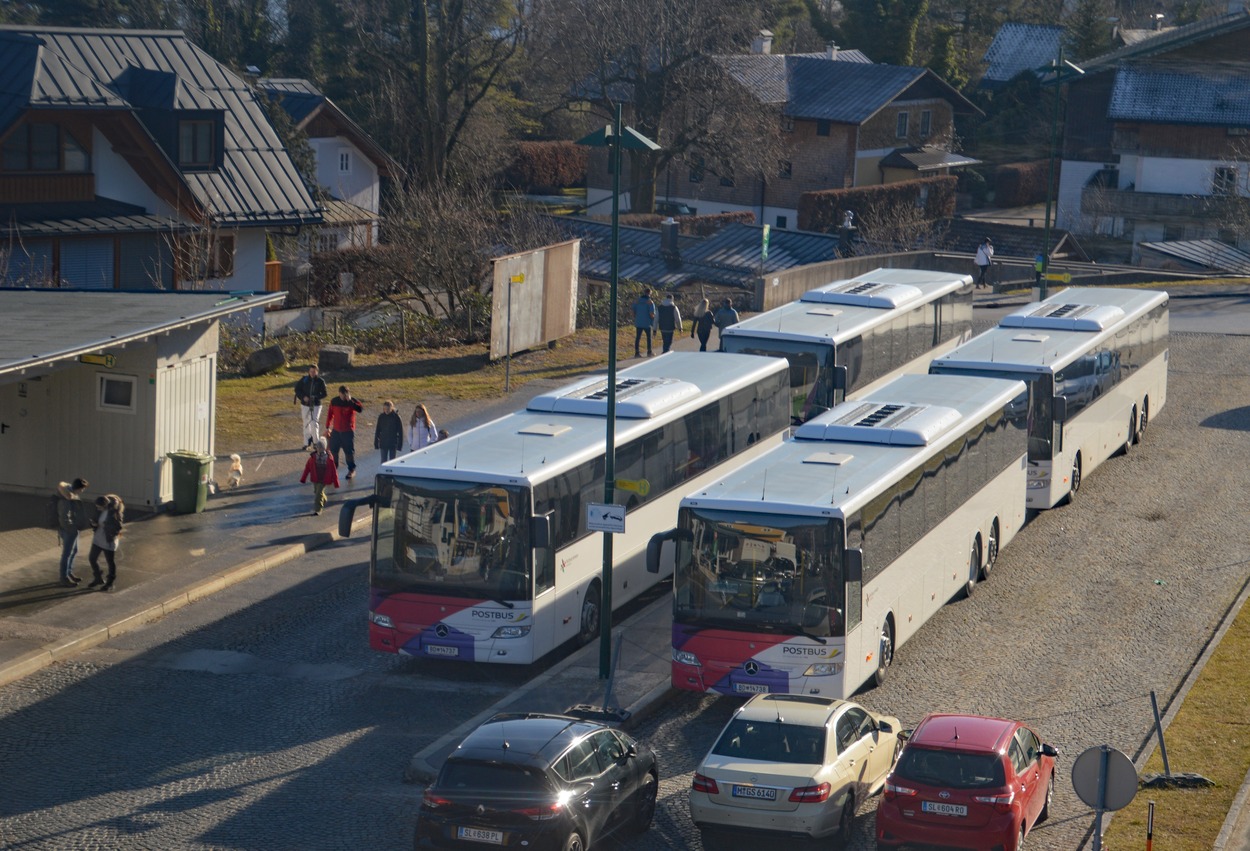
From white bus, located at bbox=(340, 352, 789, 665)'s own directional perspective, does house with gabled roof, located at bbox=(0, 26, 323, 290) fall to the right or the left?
on its right

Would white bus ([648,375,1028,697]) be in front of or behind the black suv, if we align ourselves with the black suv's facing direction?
in front

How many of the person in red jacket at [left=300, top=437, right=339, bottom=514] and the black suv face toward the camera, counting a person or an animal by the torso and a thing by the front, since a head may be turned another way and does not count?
1

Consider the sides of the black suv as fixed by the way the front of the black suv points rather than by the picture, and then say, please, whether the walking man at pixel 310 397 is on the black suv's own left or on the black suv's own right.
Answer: on the black suv's own left

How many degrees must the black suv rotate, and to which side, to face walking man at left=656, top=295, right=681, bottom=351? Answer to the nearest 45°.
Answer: approximately 45° to its left

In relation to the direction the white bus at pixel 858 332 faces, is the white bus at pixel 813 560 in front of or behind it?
in front

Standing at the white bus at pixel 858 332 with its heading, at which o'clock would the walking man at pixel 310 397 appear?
The walking man is roughly at 1 o'clock from the white bus.

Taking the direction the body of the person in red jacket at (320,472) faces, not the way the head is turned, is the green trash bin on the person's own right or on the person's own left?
on the person's own right

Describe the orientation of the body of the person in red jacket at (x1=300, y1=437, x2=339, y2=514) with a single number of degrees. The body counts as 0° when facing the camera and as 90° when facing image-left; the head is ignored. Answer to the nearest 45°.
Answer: approximately 0°

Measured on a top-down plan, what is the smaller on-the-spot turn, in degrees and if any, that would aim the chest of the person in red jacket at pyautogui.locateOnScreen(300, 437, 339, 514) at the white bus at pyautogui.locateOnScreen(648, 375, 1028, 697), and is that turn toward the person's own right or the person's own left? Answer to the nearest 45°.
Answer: approximately 45° to the person's own left

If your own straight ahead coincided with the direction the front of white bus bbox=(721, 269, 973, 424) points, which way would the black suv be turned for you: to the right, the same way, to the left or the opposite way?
the opposite way

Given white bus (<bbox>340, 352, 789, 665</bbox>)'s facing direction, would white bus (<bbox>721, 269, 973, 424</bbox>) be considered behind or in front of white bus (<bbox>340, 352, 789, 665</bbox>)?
behind

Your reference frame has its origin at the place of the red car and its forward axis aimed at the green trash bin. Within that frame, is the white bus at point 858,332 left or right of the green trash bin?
right
